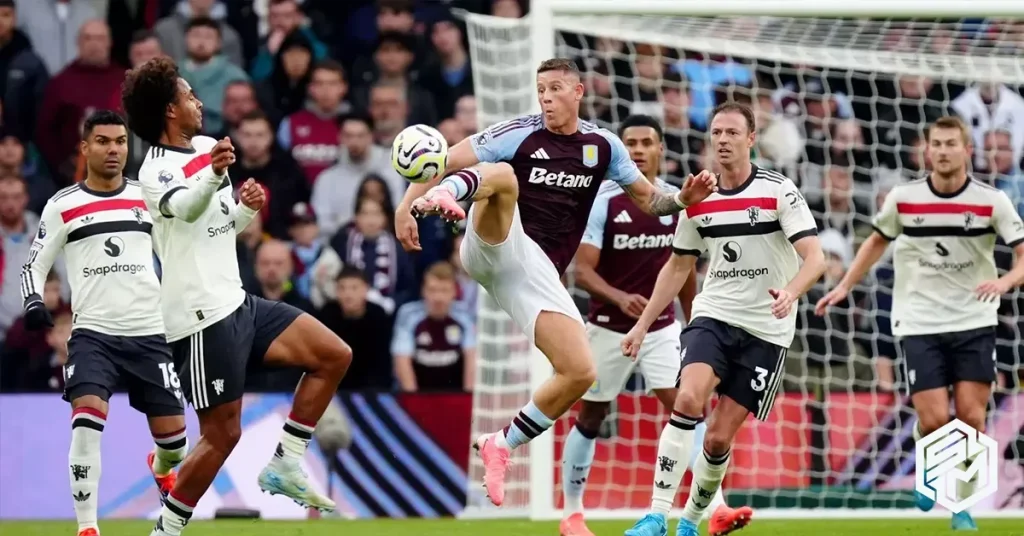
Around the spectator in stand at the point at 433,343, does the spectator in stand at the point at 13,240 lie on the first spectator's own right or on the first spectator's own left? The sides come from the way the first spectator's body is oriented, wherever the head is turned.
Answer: on the first spectator's own right

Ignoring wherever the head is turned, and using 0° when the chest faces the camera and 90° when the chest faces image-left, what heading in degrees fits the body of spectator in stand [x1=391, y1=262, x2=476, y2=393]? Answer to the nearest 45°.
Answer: approximately 0°

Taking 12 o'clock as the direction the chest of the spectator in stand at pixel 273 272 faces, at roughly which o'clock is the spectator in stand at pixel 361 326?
the spectator in stand at pixel 361 326 is roughly at 10 o'clock from the spectator in stand at pixel 273 272.

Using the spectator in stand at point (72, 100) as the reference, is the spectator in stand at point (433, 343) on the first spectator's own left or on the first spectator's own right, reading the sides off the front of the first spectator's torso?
on the first spectator's own left

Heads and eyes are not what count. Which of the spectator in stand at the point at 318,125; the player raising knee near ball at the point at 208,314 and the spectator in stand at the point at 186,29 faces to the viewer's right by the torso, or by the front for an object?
the player raising knee near ball
